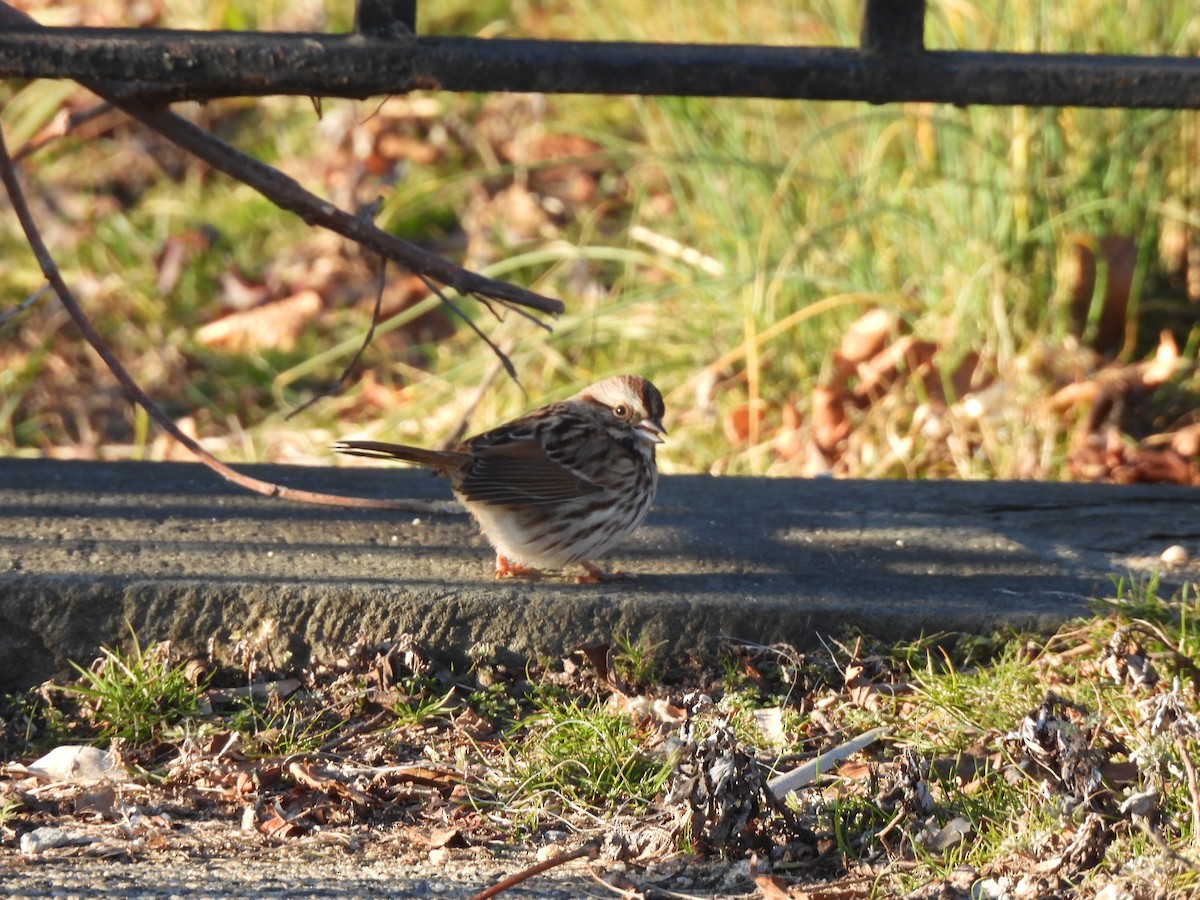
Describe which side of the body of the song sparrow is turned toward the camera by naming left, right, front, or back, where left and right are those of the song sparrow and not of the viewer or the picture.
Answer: right

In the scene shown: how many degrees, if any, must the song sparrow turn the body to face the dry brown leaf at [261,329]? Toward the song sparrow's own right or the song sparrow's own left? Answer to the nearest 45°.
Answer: approximately 90° to the song sparrow's own left

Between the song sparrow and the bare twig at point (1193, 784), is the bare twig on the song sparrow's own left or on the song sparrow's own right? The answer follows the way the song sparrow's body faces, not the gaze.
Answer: on the song sparrow's own right

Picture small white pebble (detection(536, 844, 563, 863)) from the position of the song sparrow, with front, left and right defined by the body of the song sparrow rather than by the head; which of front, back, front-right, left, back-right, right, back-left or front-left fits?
right

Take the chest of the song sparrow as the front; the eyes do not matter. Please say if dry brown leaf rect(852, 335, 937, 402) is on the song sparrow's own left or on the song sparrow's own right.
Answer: on the song sparrow's own left

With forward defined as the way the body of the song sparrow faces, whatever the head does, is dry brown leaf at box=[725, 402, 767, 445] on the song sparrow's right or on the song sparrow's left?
on the song sparrow's left

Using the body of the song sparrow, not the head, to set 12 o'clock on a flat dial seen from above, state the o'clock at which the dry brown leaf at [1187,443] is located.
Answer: The dry brown leaf is roughly at 11 o'clock from the song sparrow.

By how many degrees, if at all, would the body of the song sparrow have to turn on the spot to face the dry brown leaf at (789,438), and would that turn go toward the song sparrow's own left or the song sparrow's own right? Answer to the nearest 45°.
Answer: approximately 45° to the song sparrow's own left

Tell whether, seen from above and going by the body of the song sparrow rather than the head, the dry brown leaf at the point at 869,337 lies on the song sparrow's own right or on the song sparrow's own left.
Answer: on the song sparrow's own left

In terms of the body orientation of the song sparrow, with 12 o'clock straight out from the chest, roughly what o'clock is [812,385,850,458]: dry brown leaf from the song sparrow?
The dry brown leaf is roughly at 10 o'clock from the song sparrow.

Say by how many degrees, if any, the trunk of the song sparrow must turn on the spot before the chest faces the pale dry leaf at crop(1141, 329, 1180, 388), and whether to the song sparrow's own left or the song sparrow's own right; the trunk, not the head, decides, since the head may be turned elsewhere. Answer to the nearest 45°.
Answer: approximately 45° to the song sparrow's own left

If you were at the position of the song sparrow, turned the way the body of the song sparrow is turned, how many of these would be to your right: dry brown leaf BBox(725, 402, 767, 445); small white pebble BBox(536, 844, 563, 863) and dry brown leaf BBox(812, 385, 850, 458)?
1
